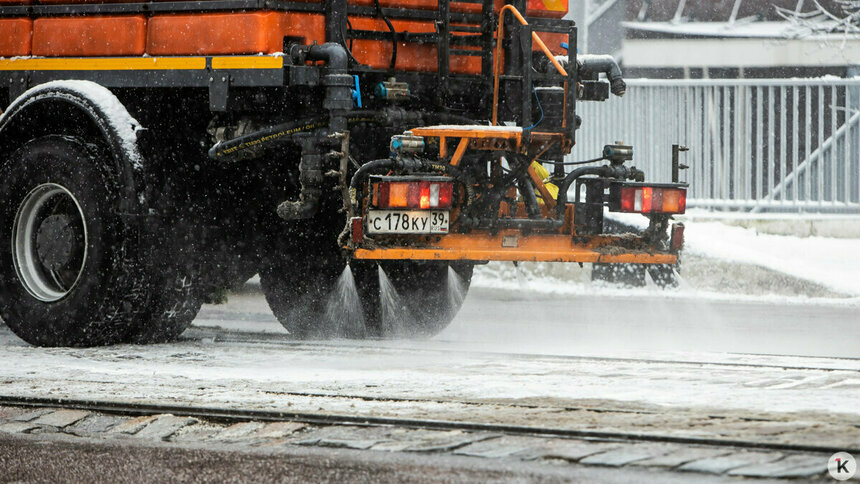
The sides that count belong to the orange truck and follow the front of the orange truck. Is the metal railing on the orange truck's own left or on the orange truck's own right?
on the orange truck's own right

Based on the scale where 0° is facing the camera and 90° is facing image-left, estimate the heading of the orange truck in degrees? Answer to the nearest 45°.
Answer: approximately 135°
